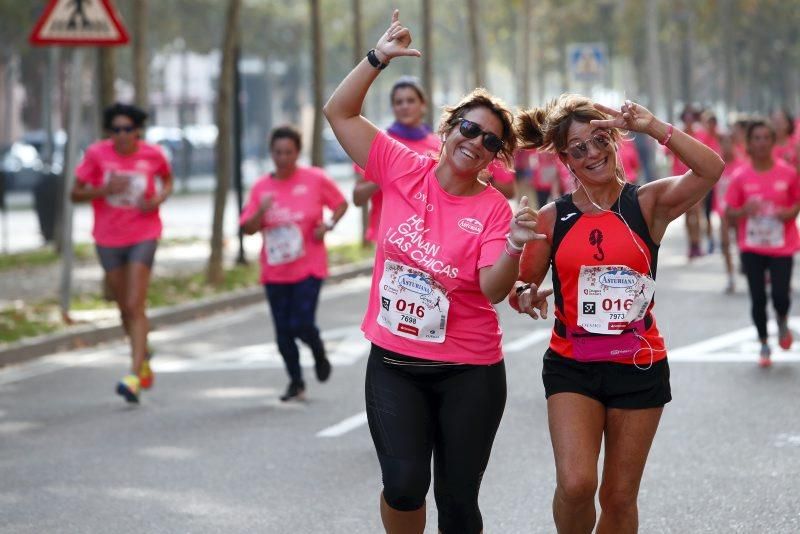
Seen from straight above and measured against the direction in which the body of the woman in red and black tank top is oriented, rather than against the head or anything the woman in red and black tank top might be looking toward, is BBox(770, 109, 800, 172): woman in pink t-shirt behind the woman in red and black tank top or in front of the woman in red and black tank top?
behind

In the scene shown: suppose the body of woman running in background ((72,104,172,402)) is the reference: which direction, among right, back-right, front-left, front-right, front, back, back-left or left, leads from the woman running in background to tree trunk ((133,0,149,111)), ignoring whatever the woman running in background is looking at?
back

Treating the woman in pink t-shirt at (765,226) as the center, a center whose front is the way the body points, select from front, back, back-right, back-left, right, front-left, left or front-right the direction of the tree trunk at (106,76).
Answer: back-right

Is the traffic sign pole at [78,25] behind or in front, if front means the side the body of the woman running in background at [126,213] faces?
behind

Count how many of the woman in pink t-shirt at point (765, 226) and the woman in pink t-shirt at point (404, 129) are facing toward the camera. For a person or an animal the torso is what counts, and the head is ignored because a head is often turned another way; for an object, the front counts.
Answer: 2

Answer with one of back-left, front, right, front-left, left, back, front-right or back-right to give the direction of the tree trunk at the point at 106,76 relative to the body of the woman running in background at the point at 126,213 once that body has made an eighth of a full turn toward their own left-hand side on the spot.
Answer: back-left

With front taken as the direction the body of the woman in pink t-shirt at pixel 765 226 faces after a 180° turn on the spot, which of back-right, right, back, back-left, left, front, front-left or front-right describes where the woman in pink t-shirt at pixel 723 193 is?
front

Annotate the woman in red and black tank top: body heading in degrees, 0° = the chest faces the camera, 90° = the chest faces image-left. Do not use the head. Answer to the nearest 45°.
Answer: approximately 0°
